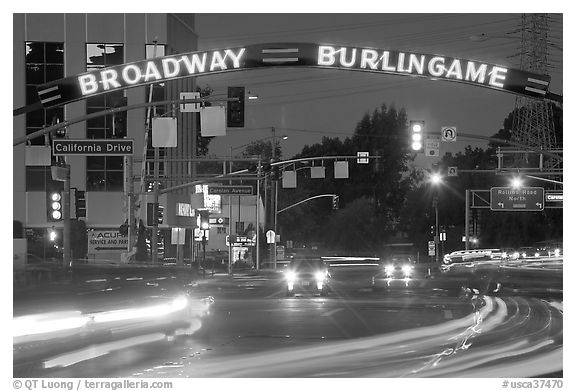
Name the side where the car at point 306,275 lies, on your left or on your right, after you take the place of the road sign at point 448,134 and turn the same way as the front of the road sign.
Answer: on your right

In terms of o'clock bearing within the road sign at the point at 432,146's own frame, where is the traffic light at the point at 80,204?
The traffic light is roughly at 2 o'clock from the road sign.

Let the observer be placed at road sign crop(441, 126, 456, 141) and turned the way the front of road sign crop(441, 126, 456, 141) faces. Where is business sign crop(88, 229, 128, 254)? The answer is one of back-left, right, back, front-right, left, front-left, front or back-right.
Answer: right

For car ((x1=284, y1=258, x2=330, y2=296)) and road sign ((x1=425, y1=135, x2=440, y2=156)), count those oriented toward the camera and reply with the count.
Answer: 2

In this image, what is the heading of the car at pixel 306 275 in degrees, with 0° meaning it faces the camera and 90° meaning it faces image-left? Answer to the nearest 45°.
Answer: approximately 0°

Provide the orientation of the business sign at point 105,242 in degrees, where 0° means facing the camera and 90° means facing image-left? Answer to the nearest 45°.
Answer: approximately 0°
